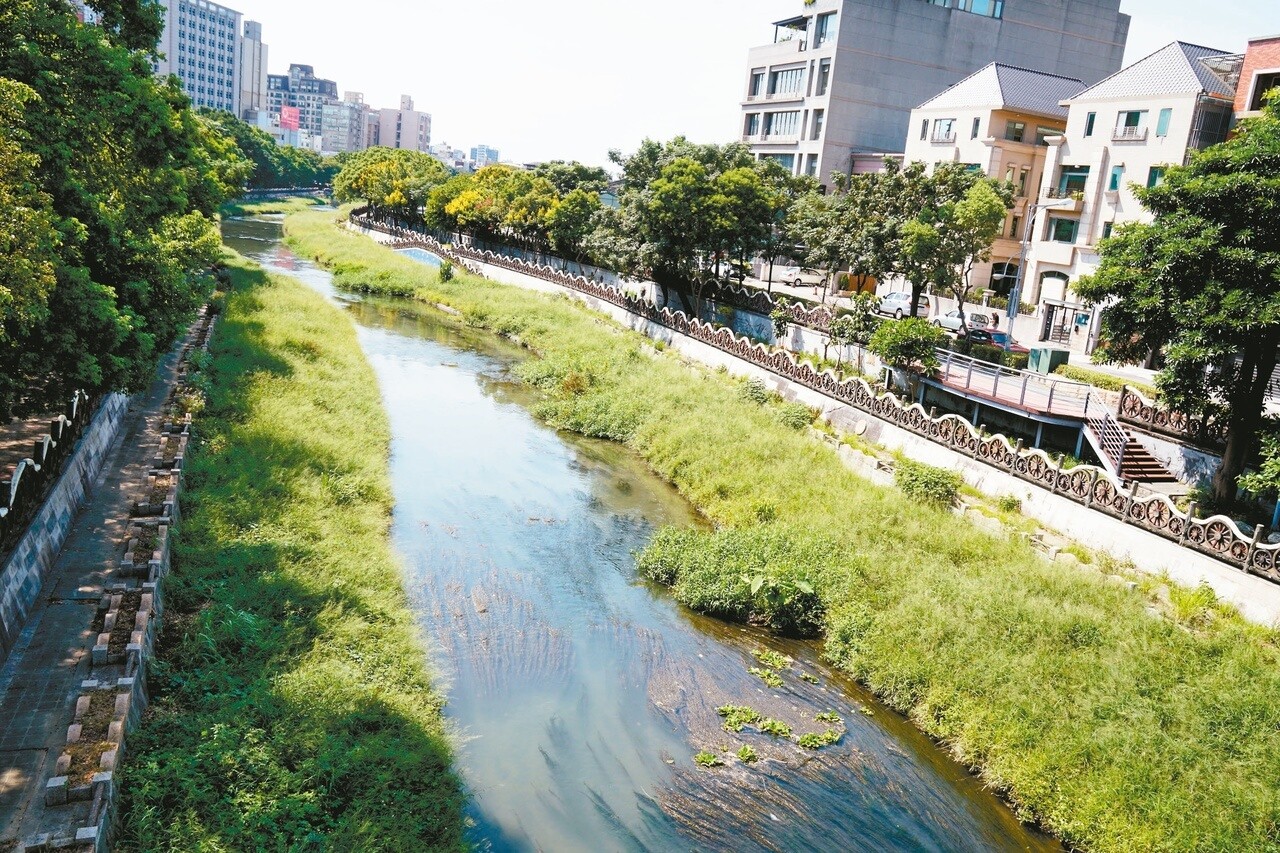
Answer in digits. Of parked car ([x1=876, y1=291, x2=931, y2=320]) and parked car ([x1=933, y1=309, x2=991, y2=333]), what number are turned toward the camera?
0

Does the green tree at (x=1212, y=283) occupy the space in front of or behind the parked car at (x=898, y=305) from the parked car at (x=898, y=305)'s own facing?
behind

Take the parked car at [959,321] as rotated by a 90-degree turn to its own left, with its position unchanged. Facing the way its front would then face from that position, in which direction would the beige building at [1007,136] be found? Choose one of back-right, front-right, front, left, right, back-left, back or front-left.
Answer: back-right

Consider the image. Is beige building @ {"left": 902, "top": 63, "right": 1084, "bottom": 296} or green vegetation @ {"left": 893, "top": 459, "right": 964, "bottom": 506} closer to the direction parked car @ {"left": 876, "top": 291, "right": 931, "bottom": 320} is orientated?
the beige building

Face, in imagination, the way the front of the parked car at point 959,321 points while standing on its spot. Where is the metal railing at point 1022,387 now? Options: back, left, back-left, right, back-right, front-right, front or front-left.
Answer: back-left

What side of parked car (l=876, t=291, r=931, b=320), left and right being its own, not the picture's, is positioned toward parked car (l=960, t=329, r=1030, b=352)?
back

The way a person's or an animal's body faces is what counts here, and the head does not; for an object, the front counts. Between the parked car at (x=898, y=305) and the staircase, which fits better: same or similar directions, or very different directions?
very different directions

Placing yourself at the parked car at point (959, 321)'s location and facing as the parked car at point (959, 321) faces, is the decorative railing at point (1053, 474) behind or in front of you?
behind

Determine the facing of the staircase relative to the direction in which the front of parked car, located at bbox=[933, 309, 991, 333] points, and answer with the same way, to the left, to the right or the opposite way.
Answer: the opposite way

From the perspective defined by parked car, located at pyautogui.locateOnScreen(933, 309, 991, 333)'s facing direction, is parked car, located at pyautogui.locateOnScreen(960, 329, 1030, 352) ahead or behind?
behind

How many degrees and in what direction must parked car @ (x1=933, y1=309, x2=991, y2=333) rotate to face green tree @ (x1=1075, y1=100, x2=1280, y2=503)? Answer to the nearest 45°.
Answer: approximately 135° to its left

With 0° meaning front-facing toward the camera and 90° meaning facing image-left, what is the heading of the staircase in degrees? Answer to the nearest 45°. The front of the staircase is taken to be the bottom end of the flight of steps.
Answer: approximately 315°

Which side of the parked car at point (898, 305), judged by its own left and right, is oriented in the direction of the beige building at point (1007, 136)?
right
